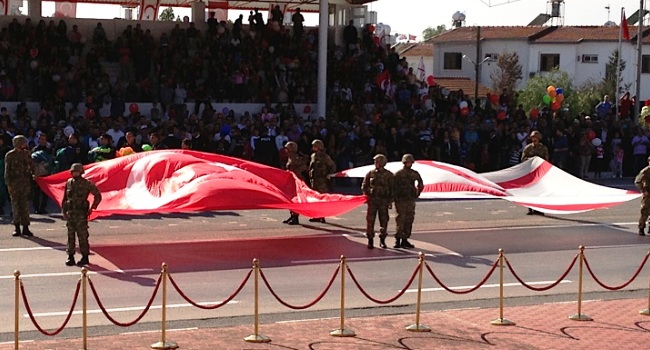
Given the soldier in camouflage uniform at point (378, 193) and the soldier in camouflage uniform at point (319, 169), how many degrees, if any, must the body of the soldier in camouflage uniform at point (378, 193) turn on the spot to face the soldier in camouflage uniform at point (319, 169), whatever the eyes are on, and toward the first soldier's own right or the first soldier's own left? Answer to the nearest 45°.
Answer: approximately 135° to the first soldier's own right

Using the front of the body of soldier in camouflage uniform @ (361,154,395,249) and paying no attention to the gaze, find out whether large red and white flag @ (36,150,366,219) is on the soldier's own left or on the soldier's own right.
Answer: on the soldier's own right

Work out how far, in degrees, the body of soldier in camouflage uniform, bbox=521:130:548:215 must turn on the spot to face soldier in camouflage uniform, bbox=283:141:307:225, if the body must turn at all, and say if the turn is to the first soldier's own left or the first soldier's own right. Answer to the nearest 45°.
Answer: approximately 45° to the first soldier's own right

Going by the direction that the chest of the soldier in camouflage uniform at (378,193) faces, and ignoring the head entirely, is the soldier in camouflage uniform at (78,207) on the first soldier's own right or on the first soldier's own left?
on the first soldier's own right

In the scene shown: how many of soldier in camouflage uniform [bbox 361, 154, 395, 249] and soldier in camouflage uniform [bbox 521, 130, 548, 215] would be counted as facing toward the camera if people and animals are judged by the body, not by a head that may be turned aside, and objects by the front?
2

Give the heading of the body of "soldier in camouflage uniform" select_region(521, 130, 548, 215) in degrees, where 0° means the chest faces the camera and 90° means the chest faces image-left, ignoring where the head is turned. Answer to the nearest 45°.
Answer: approximately 0°

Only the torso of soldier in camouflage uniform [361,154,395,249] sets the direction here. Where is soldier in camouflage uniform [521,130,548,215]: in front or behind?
behind

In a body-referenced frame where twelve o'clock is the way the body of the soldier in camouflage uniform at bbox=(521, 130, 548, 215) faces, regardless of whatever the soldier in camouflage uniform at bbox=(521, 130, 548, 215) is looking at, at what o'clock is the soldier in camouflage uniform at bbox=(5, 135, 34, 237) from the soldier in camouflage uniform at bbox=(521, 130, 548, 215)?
the soldier in camouflage uniform at bbox=(5, 135, 34, 237) is roughly at 2 o'clock from the soldier in camouflage uniform at bbox=(521, 130, 548, 215).

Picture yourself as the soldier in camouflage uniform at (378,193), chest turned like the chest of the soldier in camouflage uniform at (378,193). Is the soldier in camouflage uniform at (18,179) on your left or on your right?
on your right

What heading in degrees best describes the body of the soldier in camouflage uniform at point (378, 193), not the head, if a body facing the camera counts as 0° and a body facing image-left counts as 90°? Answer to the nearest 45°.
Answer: approximately 0°
